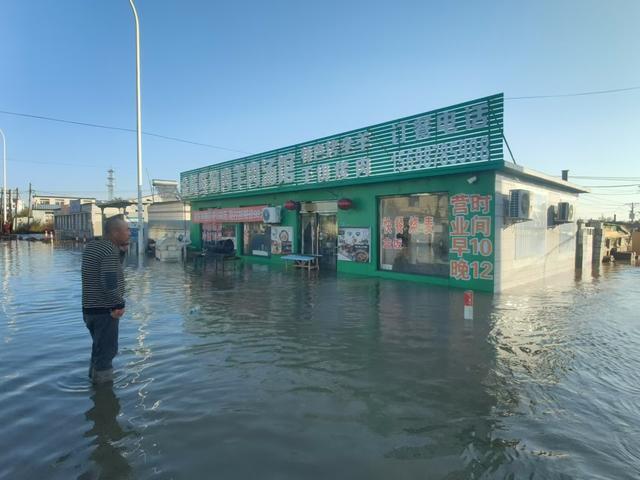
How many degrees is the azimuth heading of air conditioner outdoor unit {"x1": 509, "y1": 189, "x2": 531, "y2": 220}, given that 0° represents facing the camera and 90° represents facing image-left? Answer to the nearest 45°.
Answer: approximately 315°

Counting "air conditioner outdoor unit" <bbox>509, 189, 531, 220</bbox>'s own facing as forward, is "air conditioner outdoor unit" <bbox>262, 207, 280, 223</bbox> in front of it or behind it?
behind

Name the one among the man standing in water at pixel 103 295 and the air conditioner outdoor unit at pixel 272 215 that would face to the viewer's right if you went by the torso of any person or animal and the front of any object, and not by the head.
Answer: the man standing in water

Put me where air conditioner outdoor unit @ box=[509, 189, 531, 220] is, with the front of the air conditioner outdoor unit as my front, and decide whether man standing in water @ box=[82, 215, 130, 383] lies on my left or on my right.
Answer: on my right

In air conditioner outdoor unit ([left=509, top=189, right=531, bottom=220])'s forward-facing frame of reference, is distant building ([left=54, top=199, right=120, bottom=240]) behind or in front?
behind

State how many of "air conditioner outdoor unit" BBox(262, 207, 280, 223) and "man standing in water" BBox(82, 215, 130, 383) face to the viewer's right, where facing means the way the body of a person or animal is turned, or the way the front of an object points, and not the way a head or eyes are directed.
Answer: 1

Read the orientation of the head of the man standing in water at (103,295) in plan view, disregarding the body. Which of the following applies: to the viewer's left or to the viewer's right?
to the viewer's right

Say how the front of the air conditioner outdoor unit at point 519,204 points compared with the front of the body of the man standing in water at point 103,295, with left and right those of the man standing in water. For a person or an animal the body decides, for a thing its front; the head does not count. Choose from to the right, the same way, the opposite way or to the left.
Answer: to the right

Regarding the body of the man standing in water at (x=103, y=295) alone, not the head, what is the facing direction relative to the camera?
to the viewer's right

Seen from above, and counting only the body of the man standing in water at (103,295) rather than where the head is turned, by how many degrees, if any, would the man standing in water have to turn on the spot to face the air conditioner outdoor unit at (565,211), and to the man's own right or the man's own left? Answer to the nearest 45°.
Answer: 0° — they already face it

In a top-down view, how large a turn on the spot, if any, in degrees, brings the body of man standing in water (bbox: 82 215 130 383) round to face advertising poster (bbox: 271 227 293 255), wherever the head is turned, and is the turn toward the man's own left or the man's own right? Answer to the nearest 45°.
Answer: approximately 45° to the man's own left

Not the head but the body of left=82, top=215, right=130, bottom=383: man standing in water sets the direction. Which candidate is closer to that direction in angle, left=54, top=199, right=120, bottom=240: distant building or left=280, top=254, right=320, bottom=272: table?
the table
